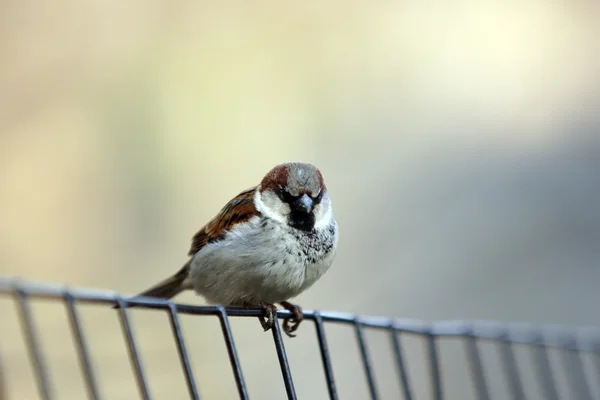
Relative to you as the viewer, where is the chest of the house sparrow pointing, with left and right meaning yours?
facing the viewer and to the right of the viewer
